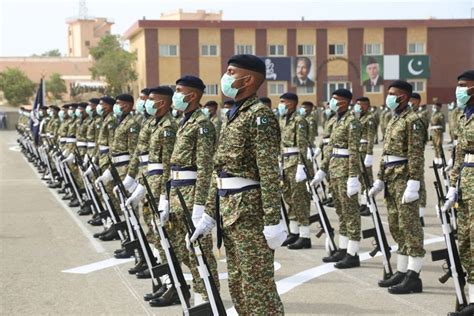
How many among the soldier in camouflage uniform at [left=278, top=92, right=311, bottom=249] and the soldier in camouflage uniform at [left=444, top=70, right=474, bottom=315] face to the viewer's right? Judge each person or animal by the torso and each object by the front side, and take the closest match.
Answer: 0

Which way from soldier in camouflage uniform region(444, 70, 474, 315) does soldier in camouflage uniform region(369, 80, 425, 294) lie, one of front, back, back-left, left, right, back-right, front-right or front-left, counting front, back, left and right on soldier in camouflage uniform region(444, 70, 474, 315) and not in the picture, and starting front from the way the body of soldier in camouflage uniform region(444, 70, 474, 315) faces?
right

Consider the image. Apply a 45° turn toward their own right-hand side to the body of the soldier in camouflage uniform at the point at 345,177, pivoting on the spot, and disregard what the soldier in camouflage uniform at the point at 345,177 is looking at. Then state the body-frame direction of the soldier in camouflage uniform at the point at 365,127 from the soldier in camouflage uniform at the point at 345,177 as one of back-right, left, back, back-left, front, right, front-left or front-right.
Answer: right

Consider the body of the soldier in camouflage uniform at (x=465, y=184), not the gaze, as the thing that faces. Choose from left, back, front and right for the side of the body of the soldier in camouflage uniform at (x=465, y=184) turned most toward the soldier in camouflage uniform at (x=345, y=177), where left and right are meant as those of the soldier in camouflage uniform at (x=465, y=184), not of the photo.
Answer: right

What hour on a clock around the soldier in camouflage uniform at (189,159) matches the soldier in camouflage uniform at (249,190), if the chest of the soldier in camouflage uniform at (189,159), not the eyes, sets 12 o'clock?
the soldier in camouflage uniform at (249,190) is roughly at 10 o'clock from the soldier in camouflage uniform at (189,159).

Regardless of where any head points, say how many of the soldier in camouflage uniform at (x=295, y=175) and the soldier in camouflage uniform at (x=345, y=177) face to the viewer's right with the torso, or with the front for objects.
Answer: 0

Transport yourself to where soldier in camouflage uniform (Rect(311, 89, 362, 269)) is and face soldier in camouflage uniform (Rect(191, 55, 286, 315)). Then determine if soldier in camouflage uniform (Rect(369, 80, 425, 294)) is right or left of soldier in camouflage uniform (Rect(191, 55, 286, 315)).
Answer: left

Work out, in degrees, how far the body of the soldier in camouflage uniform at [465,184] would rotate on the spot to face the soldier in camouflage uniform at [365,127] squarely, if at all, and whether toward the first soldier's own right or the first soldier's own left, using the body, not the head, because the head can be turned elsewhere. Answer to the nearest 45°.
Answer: approximately 135° to the first soldier's own right

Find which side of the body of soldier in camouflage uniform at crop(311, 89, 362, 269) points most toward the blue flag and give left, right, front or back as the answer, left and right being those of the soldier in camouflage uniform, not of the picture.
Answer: right

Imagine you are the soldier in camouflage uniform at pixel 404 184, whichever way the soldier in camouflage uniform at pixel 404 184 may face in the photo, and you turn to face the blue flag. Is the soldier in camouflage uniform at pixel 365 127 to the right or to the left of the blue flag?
right
